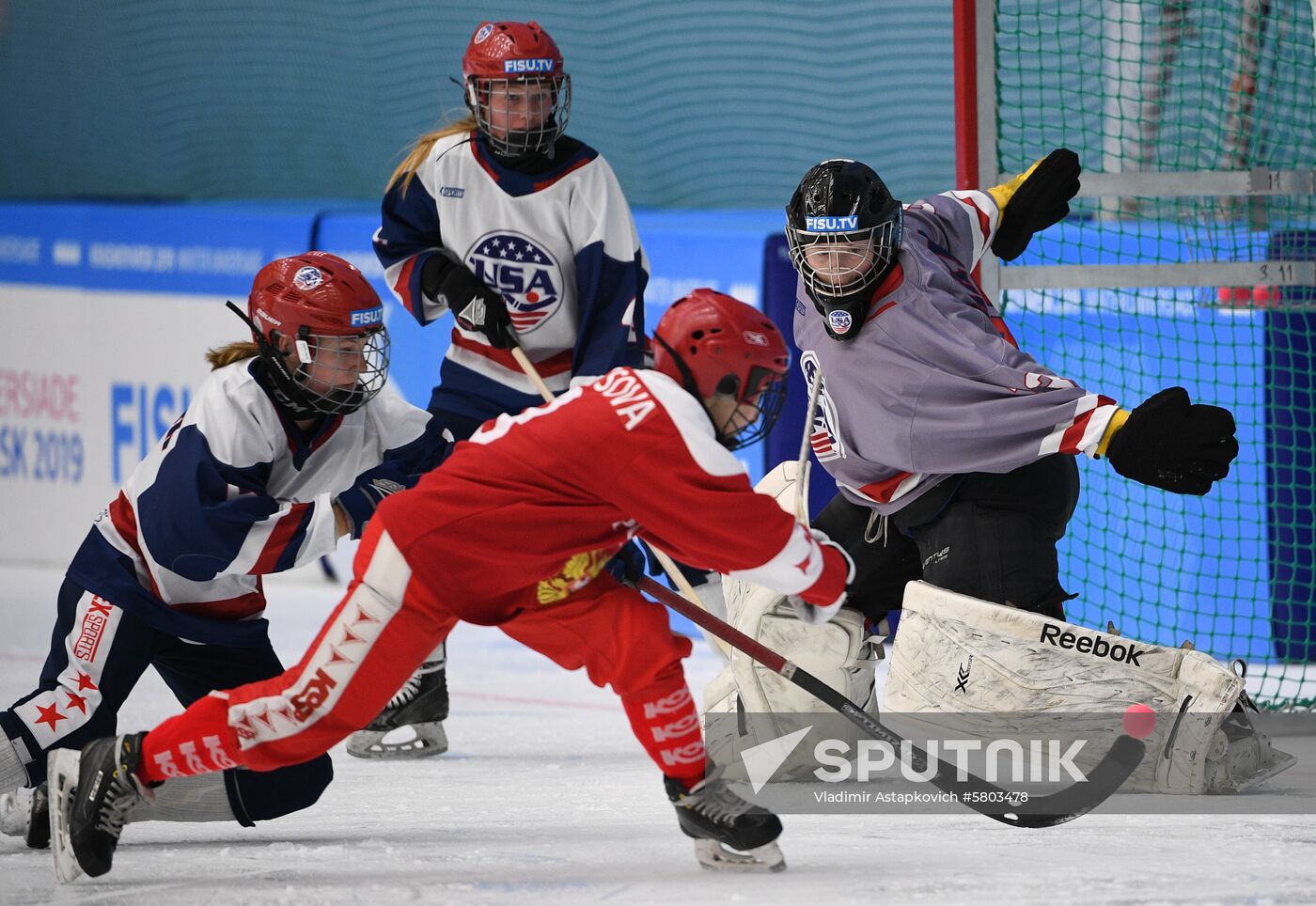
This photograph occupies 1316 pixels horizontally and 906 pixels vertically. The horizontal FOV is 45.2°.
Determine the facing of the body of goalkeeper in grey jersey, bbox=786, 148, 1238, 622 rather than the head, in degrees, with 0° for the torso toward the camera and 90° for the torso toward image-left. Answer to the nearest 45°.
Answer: approximately 45°

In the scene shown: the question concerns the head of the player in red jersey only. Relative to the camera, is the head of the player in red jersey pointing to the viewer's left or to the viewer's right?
to the viewer's right

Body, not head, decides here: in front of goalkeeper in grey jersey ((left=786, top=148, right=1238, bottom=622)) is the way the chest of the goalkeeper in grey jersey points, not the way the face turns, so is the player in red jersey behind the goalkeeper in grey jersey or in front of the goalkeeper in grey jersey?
in front
